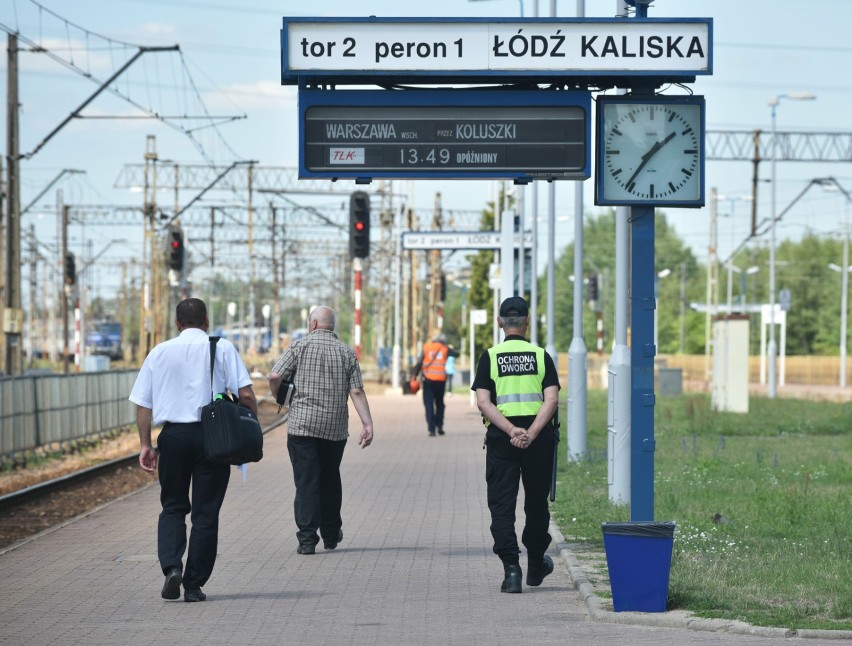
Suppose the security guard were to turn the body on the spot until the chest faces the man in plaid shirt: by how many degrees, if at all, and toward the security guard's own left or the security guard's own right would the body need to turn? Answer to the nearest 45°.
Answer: approximately 45° to the security guard's own left

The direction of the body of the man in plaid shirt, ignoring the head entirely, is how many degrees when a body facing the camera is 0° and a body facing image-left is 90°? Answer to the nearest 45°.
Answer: approximately 180°

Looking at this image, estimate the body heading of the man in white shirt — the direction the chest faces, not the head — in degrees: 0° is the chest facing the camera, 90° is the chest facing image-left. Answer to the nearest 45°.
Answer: approximately 180°

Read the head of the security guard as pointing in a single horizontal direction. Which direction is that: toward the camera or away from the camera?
away from the camera

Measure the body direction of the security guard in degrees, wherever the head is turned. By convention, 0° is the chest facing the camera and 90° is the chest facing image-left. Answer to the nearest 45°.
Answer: approximately 180°

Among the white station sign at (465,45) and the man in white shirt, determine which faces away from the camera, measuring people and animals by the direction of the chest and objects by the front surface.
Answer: the man in white shirt

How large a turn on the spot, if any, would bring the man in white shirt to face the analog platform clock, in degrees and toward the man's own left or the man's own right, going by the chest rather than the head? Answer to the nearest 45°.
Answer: approximately 90° to the man's own right

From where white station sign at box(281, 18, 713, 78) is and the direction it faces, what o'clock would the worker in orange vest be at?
The worker in orange vest is roughly at 6 o'clock from the white station sign.

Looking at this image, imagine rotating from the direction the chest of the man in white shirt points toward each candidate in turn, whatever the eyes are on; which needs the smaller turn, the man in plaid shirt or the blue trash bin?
the man in plaid shirt
